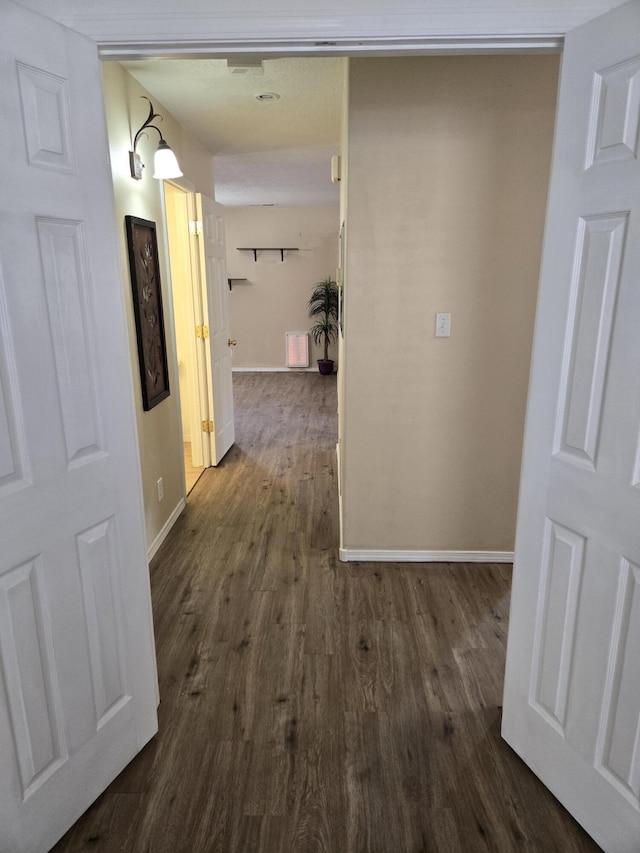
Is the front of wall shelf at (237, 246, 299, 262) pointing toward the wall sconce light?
yes

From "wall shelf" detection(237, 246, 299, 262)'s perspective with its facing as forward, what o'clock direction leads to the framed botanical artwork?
The framed botanical artwork is roughly at 12 o'clock from the wall shelf.

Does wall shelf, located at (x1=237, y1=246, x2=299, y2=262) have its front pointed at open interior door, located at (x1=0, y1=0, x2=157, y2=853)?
yes

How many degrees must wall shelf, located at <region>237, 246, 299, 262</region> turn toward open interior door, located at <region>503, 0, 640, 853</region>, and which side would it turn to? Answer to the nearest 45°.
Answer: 0° — it already faces it

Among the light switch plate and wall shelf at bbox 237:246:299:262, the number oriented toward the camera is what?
2

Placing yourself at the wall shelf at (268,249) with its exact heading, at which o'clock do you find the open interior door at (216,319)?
The open interior door is roughly at 12 o'clock from the wall shelf.

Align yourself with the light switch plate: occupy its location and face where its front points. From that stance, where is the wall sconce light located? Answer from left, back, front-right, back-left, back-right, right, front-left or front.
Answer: right

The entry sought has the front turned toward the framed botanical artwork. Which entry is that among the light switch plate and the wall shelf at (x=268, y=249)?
the wall shelf

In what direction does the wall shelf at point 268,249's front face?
toward the camera

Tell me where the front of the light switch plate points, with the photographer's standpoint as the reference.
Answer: facing the viewer
